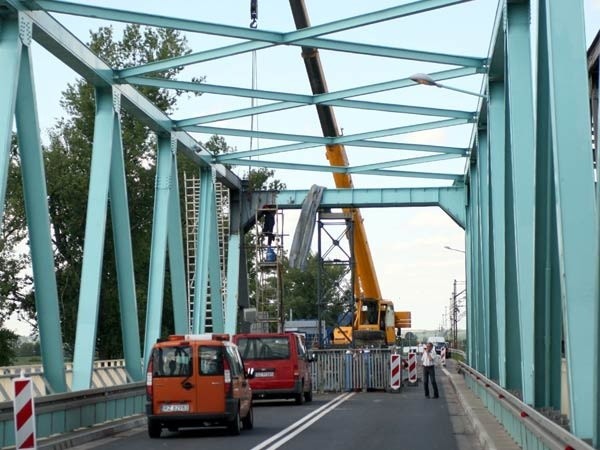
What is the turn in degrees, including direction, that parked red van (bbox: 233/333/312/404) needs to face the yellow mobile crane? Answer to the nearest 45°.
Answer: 0° — it already faces it

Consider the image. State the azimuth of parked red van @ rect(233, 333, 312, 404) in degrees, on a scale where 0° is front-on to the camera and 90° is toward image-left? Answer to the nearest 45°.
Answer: approximately 180°

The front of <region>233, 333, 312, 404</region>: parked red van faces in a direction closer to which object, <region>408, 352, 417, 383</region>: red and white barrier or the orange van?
the red and white barrier

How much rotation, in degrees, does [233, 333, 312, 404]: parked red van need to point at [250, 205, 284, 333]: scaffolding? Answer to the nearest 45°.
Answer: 0° — it already faces it

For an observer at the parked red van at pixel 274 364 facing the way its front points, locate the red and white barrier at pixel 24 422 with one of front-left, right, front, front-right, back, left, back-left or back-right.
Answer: back

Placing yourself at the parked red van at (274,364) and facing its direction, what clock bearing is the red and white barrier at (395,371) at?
The red and white barrier is roughly at 1 o'clock from the parked red van.

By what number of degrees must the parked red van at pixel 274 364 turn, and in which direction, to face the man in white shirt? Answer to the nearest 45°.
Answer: approximately 45° to its right

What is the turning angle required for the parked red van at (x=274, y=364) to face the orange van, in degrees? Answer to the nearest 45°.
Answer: approximately 180°
